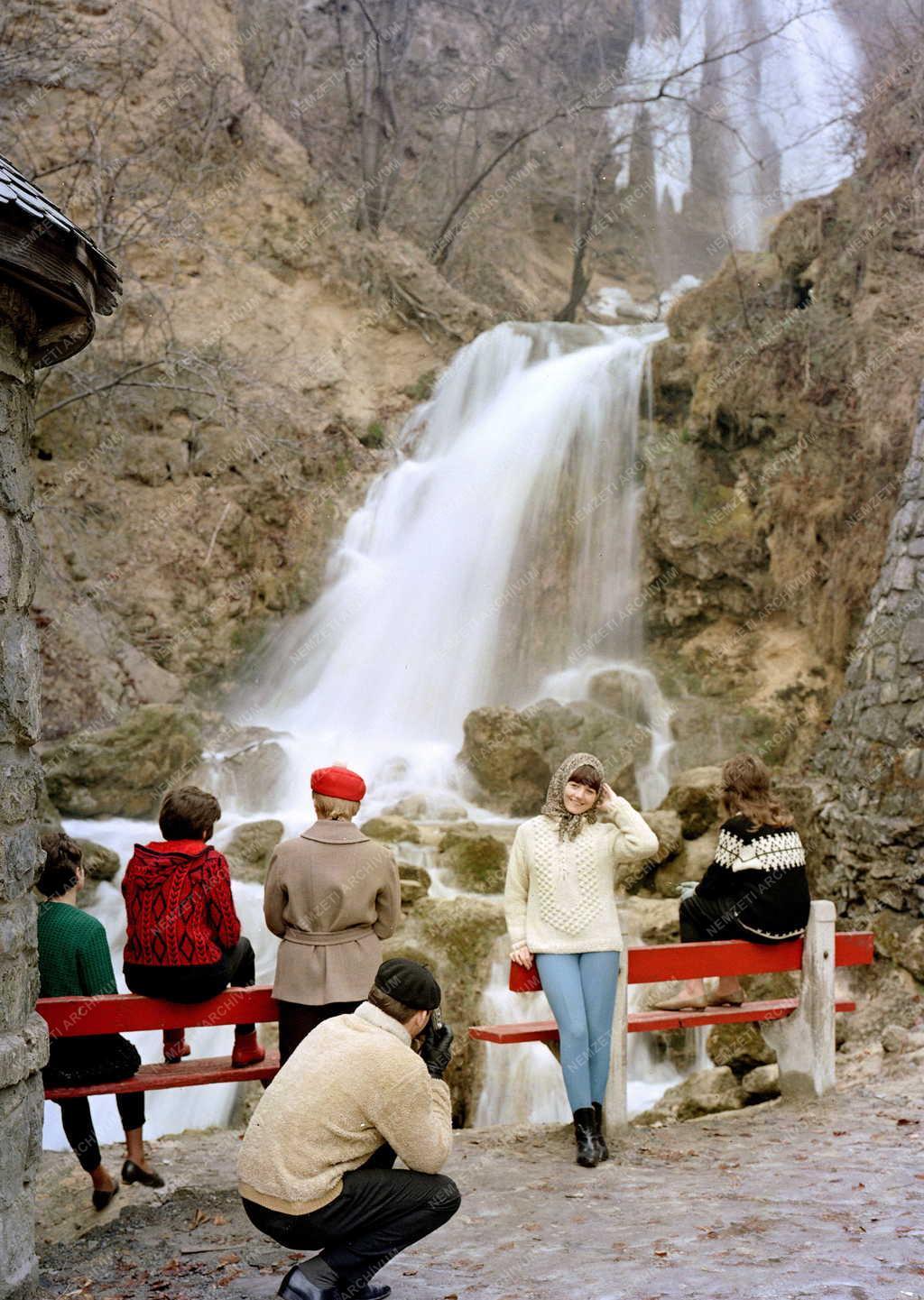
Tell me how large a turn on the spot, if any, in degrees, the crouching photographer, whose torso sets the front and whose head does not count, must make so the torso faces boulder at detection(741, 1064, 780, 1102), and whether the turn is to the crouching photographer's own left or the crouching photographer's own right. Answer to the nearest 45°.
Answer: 0° — they already face it

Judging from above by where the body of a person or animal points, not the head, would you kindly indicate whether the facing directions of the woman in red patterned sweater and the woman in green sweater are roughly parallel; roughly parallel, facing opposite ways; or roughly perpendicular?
roughly parallel

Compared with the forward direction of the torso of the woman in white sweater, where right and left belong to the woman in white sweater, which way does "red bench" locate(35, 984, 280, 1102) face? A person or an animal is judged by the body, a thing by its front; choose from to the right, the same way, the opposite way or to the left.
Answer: the opposite way

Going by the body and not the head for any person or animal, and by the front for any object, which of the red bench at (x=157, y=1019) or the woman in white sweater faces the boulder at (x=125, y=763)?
the red bench

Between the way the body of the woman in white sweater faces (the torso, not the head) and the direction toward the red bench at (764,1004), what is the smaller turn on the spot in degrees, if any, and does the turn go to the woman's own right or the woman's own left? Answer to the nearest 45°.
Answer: approximately 135° to the woman's own left

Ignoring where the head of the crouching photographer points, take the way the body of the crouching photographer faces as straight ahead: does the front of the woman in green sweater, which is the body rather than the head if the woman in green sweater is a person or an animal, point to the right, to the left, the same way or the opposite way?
the same way

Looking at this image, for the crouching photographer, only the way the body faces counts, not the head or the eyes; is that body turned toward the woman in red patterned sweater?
no

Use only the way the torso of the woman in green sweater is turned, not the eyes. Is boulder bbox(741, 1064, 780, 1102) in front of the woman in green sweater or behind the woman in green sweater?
in front

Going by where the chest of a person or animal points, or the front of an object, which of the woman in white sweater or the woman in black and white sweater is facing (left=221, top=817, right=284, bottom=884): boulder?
the woman in black and white sweater

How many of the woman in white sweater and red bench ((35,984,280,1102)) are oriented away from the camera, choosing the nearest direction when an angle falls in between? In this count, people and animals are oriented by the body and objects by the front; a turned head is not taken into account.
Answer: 1

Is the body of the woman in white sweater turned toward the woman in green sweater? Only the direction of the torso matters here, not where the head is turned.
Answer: no

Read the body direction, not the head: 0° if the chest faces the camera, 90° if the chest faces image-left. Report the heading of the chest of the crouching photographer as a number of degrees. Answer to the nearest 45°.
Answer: approximately 225°

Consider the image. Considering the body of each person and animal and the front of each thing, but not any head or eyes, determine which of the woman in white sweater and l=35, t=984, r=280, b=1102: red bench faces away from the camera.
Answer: the red bench

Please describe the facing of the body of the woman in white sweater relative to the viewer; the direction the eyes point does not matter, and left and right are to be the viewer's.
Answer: facing the viewer

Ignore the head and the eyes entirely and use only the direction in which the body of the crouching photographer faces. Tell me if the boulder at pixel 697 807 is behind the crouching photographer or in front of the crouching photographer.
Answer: in front

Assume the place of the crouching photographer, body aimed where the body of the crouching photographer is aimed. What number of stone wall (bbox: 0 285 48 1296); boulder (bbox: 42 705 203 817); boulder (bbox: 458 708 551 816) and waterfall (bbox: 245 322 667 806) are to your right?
0

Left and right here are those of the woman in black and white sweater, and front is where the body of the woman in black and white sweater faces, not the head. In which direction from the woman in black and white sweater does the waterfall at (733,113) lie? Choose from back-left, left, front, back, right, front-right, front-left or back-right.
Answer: front-right
